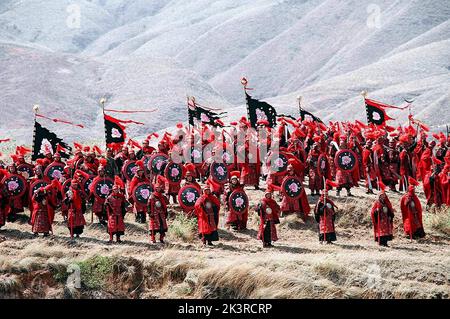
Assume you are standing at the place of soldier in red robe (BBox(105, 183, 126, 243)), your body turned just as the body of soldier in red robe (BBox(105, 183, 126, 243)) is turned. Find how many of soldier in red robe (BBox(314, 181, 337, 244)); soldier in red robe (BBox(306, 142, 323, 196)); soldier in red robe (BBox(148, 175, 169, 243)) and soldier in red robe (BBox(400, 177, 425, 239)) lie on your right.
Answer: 0

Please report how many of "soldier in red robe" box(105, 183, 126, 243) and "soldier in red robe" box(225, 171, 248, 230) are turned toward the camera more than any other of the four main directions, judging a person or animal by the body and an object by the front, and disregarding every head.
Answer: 2

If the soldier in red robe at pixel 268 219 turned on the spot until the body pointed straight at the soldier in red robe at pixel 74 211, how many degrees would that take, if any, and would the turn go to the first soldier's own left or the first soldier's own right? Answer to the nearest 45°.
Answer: approximately 90° to the first soldier's own right

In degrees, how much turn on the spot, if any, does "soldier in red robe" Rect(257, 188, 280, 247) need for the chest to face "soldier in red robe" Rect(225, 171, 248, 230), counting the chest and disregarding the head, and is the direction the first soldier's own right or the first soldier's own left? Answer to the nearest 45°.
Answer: approximately 135° to the first soldier's own right

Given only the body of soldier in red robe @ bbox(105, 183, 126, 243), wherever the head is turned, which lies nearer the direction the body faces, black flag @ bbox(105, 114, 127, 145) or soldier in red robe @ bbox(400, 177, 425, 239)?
the soldier in red robe

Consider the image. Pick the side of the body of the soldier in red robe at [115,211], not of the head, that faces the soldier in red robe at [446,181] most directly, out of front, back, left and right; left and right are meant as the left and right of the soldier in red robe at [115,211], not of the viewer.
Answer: left

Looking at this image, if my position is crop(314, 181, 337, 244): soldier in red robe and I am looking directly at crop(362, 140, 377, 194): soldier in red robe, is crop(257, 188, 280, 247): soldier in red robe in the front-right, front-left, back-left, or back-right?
back-left

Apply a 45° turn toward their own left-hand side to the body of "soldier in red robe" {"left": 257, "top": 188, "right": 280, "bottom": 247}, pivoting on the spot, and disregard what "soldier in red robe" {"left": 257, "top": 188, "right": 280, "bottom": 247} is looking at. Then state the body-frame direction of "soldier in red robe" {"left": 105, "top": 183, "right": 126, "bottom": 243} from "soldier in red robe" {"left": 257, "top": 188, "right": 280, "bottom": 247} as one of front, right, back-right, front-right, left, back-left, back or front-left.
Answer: back-right

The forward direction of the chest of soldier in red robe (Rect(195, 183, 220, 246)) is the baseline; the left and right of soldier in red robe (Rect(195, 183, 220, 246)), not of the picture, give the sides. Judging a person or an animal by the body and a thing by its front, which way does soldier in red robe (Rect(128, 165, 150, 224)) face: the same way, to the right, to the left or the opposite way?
the same way

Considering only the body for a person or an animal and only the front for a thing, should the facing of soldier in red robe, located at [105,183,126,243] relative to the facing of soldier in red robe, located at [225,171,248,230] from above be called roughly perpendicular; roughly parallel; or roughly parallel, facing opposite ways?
roughly parallel

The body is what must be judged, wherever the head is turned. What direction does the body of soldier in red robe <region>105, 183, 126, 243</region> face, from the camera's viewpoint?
toward the camera

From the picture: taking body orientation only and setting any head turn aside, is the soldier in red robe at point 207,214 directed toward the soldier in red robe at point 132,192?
no

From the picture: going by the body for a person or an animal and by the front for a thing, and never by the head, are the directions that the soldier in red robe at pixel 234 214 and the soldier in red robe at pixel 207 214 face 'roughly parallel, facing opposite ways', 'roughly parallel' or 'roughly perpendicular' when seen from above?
roughly parallel

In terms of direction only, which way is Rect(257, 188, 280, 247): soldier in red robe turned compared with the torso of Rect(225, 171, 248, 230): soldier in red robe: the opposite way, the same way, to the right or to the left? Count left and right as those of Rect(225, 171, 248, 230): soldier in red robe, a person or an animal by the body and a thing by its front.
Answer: the same way

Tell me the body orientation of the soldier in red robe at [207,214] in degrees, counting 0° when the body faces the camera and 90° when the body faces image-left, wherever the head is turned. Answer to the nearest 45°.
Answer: approximately 0°

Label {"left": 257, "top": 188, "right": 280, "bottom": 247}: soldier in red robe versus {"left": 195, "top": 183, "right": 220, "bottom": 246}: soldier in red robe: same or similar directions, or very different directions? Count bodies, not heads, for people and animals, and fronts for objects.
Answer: same or similar directions

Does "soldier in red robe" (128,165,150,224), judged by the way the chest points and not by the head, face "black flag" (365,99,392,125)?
no

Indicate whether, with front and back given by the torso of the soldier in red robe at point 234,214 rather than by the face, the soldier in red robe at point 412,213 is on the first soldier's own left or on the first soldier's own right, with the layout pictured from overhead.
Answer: on the first soldier's own left

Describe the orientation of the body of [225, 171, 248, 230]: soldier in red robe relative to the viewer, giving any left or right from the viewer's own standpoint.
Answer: facing the viewer

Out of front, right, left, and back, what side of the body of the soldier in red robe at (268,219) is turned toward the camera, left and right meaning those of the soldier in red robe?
front

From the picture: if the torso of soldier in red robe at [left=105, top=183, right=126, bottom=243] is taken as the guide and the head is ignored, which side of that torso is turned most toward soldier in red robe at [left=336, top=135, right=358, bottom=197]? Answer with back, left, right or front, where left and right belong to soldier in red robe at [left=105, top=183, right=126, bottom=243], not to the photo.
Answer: left
